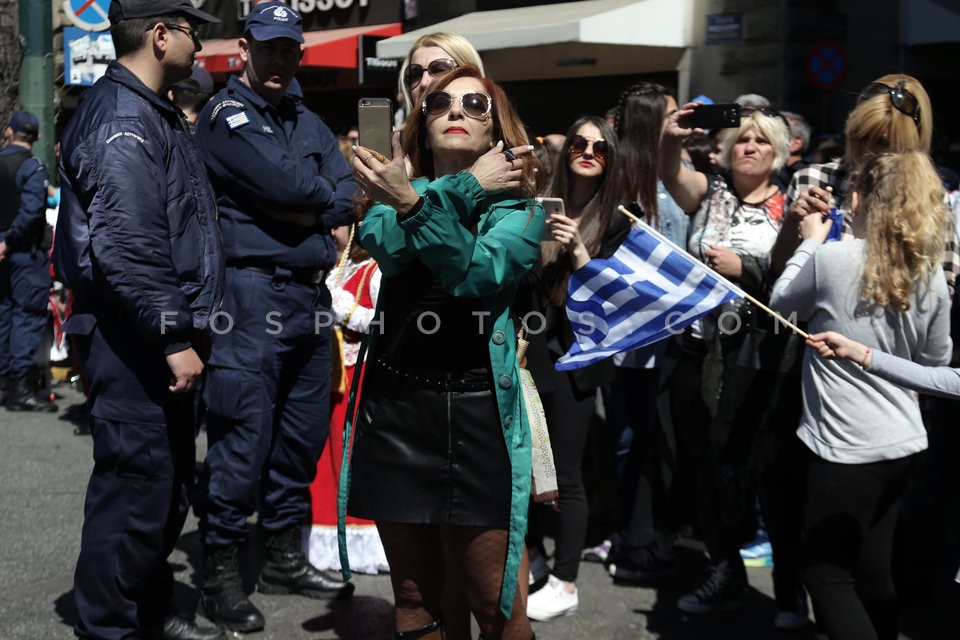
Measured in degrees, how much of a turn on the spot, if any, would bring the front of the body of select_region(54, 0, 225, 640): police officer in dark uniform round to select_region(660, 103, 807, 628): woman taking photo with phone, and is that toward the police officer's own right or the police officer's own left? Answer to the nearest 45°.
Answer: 0° — they already face them

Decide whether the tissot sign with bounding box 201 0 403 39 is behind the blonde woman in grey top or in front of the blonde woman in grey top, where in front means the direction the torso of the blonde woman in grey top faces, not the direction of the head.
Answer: in front

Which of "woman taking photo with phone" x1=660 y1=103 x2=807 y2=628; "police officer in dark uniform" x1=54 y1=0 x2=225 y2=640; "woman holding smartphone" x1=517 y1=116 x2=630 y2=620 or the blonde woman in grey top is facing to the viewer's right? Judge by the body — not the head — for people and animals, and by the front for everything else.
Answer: the police officer in dark uniform

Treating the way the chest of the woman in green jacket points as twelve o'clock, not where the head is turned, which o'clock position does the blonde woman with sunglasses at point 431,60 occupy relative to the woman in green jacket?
The blonde woman with sunglasses is roughly at 6 o'clock from the woman in green jacket.

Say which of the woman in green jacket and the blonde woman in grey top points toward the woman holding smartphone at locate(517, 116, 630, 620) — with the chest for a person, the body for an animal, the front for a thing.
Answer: the blonde woman in grey top

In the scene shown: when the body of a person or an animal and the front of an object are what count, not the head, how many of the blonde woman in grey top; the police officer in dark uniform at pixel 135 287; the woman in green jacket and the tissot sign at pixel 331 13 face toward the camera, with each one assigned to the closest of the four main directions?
2

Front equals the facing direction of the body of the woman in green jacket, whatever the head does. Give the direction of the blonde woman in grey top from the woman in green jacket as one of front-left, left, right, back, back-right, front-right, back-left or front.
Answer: left

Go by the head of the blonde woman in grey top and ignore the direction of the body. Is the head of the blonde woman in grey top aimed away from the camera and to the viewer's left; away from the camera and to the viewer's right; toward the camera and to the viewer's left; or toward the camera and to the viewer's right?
away from the camera and to the viewer's left

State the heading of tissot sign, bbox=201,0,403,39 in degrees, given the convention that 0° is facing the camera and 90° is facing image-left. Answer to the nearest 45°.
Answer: approximately 0°

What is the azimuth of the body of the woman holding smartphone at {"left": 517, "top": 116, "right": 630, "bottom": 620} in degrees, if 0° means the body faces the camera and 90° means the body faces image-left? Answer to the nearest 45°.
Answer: approximately 45°

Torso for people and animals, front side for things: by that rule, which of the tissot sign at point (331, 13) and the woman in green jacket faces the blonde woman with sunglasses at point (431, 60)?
the tissot sign

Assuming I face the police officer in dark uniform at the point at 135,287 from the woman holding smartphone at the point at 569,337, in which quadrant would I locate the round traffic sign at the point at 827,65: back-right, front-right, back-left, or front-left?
back-right
